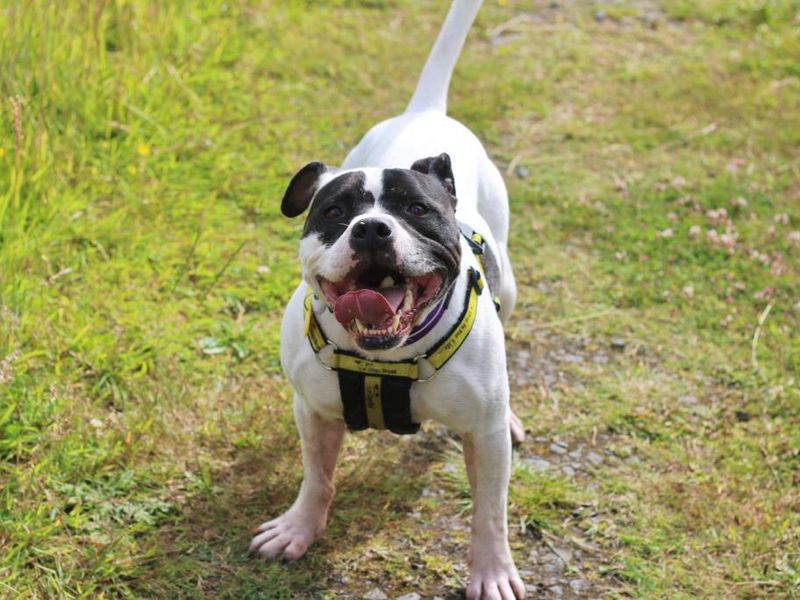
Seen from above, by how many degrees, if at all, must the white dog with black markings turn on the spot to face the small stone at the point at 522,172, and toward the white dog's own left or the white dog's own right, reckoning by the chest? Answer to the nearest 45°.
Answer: approximately 180°

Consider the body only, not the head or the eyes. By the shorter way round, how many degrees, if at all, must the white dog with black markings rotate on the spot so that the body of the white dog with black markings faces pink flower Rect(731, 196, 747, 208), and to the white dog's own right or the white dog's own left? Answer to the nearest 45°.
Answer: approximately 135° to the white dog's own left

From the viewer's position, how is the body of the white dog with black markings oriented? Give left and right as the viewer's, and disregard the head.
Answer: facing the viewer

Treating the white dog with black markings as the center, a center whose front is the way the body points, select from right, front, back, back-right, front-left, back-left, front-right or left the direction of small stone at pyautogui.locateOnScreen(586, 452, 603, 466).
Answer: back-left
